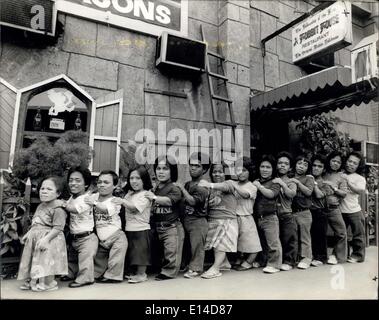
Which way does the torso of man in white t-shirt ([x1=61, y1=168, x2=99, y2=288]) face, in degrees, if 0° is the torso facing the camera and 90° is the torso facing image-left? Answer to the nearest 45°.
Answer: approximately 45°

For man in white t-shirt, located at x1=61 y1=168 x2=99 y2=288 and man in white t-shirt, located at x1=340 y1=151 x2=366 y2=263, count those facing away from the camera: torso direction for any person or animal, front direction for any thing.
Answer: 0

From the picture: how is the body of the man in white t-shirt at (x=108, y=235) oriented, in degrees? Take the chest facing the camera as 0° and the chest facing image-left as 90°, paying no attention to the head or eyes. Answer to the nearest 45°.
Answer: approximately 45°

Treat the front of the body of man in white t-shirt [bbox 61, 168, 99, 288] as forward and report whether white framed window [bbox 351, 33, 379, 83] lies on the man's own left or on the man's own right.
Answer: on the man's own left

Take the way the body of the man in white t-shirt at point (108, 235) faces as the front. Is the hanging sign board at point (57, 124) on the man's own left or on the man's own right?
on the man's own right

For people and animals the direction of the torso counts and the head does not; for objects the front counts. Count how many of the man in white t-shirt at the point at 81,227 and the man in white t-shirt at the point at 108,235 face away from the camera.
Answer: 0

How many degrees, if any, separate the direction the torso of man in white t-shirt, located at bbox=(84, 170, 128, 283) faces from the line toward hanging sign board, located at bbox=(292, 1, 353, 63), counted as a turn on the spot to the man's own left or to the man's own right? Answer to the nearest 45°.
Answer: approximately 135° to the man's own left

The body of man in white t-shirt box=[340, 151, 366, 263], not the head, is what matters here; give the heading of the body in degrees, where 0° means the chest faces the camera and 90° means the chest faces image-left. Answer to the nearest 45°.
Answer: approximately 45°

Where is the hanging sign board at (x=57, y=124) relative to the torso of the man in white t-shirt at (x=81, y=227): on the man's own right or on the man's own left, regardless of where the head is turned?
on the man's own right
